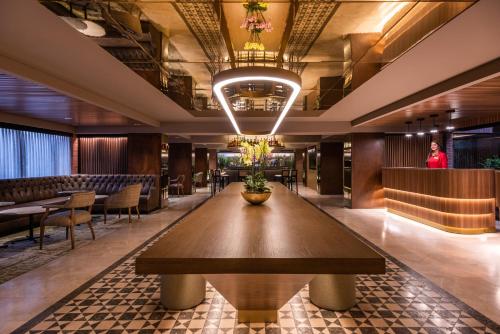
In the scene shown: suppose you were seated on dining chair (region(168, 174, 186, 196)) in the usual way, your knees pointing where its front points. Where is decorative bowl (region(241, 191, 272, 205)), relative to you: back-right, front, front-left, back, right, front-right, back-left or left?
left

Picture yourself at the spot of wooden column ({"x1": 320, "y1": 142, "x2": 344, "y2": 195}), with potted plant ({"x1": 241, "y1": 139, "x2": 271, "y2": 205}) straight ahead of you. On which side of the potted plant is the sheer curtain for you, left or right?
right

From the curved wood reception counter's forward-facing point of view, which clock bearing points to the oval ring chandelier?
The oval ring chandelier is roughly at 11 o'clock from the curved wood reception counter.

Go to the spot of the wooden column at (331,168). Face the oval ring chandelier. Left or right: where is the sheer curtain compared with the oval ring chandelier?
right

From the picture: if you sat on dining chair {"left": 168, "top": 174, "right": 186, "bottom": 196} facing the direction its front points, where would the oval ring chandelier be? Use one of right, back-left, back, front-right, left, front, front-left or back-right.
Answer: left
